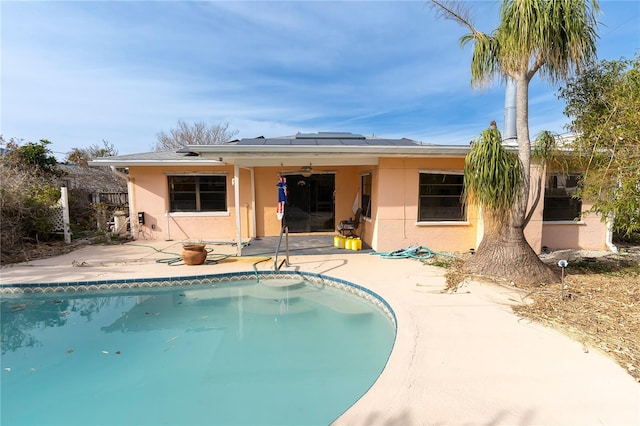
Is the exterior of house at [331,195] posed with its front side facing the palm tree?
no

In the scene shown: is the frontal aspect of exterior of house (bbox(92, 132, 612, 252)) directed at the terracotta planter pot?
no

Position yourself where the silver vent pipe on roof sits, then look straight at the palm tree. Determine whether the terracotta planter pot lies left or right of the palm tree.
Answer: right
